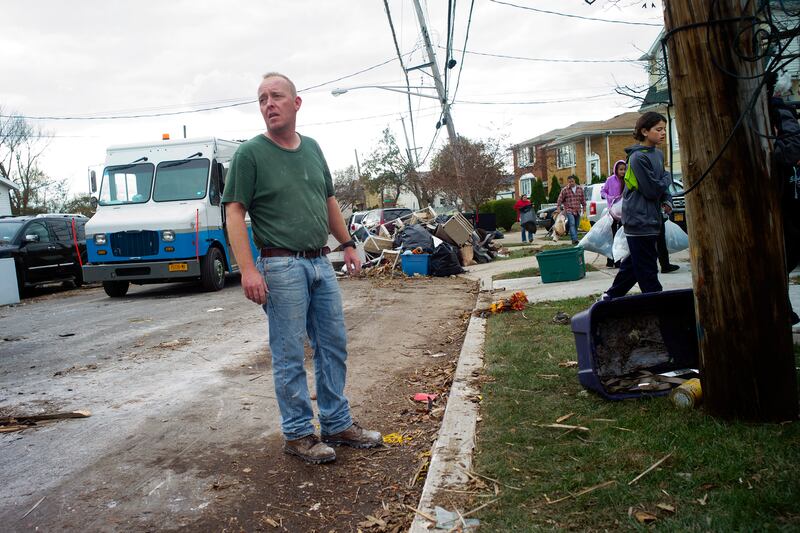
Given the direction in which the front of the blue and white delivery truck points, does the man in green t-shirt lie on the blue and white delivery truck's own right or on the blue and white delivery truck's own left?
on the blue and white delivery truck's own left

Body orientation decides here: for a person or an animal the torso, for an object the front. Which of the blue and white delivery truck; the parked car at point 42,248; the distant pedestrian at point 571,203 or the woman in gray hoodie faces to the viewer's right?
the woman in gray hoodie

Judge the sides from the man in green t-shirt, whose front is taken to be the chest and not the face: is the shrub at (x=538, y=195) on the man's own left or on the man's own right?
on the man's own left

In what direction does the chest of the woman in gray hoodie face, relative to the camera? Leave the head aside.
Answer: to the viewer's right

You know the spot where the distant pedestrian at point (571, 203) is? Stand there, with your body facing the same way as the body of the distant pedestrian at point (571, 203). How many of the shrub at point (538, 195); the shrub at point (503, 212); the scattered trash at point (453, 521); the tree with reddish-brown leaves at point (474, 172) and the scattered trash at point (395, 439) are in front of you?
2

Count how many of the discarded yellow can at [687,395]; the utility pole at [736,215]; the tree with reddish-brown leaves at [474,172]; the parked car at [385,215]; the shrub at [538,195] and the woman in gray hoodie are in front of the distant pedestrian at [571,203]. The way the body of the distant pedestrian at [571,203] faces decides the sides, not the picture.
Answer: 3

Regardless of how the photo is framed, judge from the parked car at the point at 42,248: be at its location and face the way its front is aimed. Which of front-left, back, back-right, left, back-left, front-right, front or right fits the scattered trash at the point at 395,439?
front-left

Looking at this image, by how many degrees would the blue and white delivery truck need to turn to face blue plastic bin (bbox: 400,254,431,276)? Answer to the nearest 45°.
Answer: approximately 135° to its left

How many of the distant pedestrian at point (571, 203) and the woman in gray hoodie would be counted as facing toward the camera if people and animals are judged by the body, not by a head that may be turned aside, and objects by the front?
1

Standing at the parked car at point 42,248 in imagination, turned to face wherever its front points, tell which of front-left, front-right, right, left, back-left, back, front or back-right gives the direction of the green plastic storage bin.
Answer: left

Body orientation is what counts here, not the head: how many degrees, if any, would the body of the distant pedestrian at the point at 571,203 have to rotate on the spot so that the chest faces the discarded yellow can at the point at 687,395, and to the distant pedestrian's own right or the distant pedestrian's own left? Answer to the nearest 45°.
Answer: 0° — they already face it

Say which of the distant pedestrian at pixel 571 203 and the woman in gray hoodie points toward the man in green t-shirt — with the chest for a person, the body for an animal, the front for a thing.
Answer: the distant pedestrian
